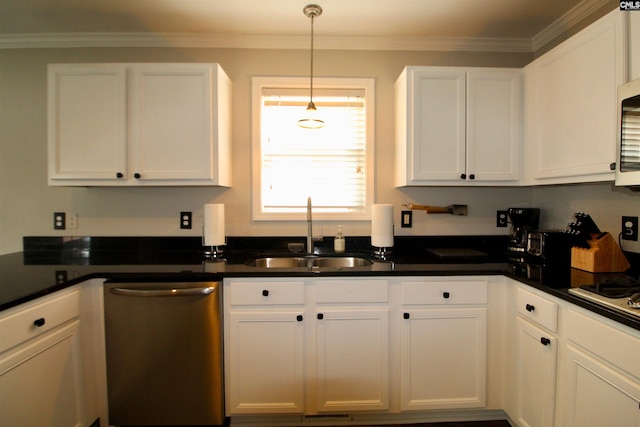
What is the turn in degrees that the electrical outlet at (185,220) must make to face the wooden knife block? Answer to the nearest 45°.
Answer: approximately 45° to its left

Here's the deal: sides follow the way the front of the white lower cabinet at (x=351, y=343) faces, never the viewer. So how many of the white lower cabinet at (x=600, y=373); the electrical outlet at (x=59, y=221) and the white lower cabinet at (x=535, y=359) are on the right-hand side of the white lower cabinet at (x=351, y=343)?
1

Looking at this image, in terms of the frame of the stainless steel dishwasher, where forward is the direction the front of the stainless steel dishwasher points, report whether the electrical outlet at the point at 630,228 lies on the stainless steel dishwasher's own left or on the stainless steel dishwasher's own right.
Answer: on the stainless steel dishwasher's own left

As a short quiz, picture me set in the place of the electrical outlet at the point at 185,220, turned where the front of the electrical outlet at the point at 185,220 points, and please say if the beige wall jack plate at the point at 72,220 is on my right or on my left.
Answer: on my right

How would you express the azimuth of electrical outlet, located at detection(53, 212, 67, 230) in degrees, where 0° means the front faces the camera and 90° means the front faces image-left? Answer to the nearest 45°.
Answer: approximately 0°

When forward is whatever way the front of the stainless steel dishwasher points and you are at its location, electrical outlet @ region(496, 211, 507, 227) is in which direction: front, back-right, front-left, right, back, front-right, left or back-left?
left

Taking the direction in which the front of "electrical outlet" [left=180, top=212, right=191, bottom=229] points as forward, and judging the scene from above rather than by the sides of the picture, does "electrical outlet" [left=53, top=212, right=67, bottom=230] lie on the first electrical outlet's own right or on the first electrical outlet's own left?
on the first electrical outlet's own right

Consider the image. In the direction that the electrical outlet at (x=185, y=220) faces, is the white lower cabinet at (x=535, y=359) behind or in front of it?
in front
